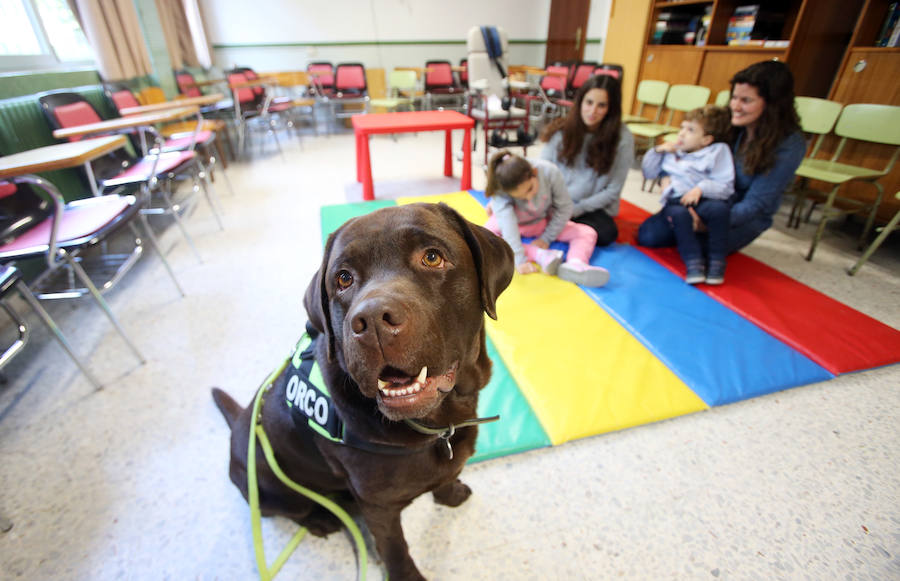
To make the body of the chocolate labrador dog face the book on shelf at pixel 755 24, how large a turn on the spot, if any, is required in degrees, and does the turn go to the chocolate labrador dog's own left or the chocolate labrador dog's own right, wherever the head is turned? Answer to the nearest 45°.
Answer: approximately 90° to the chocolate labrador dog's own left

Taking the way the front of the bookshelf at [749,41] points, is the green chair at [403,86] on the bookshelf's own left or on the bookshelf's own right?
on the bookshelf's own right

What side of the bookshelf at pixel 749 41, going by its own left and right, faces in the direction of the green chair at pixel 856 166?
left

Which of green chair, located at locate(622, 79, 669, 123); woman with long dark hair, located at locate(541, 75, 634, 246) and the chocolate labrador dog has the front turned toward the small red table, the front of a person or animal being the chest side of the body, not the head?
the green chair

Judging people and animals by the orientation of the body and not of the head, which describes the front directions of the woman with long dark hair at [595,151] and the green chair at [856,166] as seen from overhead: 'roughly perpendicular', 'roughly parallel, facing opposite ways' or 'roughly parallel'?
roughly perpendicular

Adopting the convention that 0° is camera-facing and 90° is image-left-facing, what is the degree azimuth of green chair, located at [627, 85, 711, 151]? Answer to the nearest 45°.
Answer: approximately 45°

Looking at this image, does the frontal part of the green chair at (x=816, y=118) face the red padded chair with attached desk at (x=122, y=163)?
yes

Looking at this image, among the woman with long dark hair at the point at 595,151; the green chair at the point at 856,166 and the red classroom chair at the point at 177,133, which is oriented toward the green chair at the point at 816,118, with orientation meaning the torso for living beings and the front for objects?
the red classroom chair

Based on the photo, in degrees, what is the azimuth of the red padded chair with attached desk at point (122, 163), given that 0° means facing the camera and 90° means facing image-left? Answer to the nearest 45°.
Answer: approximately 315°
